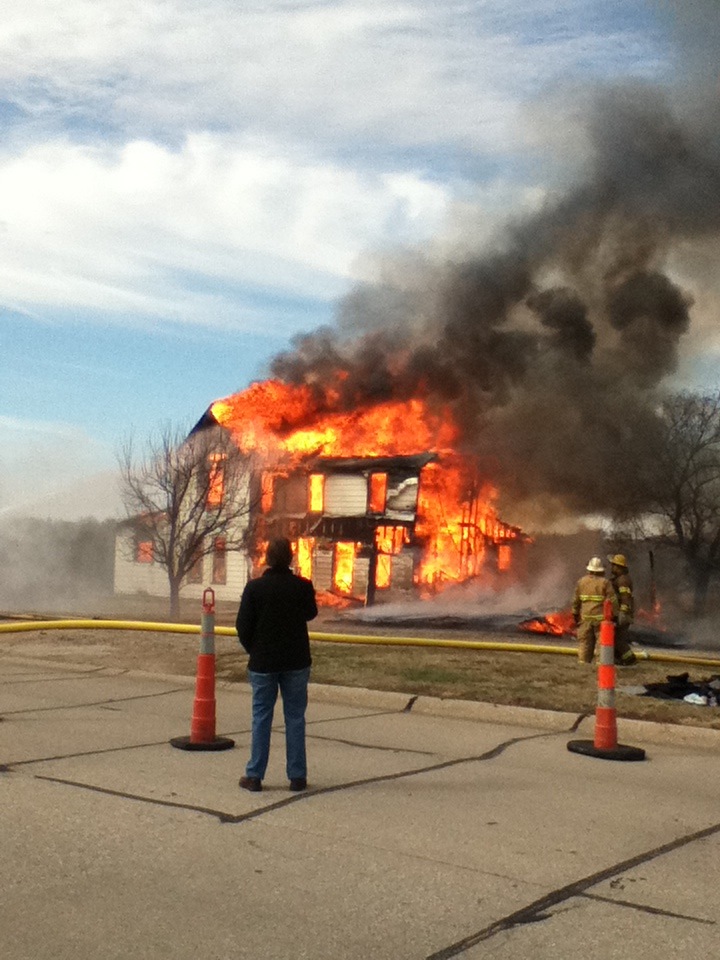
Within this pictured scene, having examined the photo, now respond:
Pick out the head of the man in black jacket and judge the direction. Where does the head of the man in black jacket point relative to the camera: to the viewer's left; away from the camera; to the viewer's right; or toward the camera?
away from the camera

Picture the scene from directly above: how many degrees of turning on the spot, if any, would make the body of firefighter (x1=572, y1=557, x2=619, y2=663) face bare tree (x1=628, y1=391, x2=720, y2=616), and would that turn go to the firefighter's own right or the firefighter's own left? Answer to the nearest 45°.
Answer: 0° — they already face it

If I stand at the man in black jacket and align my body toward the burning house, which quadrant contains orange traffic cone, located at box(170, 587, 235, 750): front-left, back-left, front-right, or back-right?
front-left

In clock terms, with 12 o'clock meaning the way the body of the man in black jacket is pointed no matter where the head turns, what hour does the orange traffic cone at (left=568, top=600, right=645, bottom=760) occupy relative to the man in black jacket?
The orange traffic cone is roughly at 2 o'clock from the man in black jacket.

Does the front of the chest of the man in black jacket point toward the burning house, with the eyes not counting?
yes

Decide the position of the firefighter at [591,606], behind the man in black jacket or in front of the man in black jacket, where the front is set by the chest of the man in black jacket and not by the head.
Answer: in front

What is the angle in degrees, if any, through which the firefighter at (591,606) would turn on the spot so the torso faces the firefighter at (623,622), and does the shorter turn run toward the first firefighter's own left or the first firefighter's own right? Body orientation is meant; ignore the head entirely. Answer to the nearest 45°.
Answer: approximately 45° to the first firefighter's own right

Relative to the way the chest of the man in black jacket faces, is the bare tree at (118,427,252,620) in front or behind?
in front

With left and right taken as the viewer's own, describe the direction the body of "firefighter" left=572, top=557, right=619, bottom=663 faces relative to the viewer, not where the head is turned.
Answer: facing away from the viewer

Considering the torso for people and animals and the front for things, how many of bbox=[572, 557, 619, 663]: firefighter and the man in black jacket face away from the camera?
2

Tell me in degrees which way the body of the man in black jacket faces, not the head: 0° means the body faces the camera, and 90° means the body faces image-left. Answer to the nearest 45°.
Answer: approximately 180°

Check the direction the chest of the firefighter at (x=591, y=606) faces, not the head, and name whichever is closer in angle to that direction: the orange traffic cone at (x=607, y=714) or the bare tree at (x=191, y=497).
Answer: the bare tree
